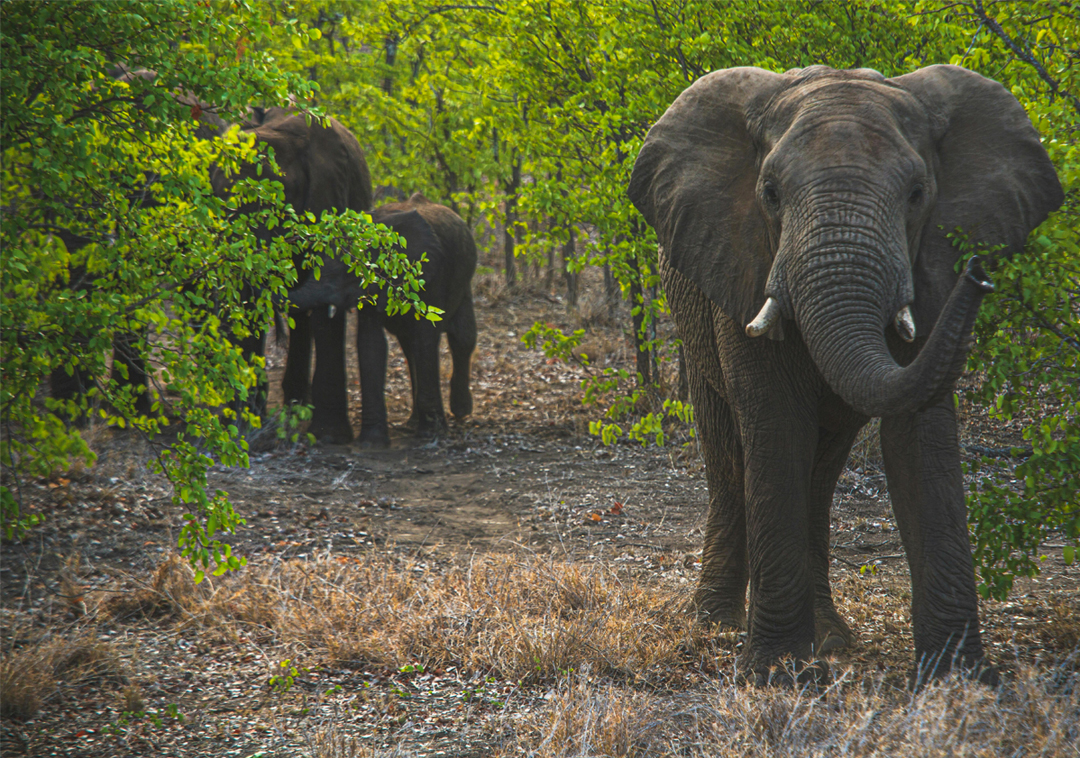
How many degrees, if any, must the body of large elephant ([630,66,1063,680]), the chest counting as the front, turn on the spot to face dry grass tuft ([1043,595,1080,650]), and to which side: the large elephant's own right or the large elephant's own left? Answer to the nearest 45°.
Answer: approximately 135° to the large elephant's own left

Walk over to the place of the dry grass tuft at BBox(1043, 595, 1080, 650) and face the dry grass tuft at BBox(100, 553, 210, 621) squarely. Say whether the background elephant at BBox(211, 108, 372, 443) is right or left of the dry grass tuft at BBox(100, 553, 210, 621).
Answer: right

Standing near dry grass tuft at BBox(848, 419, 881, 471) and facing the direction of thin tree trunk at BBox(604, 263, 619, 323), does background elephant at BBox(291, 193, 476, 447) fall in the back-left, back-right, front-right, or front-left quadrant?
front-left

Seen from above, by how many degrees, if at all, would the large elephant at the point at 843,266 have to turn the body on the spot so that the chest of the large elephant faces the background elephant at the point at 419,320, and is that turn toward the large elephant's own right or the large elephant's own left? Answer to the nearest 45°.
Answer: approximately 135° to the large elephant's own right

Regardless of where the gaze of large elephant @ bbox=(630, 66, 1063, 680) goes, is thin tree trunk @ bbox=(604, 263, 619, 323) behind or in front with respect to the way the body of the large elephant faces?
behind

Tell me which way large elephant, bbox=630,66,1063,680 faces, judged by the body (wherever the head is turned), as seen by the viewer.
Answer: toward the camera

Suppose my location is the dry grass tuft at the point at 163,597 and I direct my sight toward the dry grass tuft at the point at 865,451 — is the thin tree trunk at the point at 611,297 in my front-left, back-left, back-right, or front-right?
front-left

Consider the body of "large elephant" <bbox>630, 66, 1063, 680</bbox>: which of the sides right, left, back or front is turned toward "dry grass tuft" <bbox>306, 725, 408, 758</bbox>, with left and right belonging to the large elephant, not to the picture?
right

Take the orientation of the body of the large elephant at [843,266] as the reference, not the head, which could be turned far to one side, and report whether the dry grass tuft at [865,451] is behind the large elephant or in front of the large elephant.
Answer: behind
